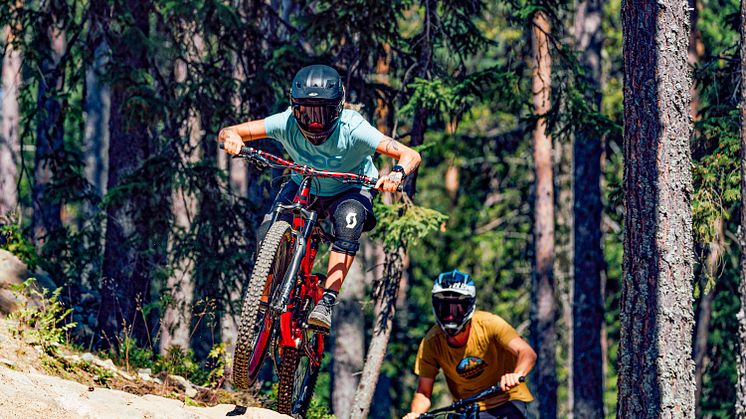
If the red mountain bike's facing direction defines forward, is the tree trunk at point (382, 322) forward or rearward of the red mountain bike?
rearward

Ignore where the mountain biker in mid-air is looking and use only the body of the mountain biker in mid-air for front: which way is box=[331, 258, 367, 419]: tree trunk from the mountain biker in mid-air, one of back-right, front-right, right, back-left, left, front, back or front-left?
back

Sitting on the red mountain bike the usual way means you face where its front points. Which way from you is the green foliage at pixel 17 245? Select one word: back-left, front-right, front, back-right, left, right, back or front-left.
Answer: back-right

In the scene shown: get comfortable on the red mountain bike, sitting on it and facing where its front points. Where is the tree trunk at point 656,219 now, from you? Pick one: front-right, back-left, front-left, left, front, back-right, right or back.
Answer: left

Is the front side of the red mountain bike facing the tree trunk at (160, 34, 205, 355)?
no

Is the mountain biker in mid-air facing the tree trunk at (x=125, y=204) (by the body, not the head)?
no

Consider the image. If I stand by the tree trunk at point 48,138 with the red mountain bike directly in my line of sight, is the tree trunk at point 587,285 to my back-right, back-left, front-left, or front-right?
front-left

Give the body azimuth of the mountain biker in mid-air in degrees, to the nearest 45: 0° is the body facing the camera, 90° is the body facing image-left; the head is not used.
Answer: approximately 0°

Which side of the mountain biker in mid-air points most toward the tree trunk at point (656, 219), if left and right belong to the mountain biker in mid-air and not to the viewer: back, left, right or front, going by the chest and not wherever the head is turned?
left

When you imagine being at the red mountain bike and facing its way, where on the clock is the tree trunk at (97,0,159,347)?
The tree trunk is roughly at 5 o'clock from the red mountain bike.

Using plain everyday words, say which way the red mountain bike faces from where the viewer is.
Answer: facing the viewer

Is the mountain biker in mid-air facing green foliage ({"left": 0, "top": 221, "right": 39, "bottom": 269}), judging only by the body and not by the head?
no

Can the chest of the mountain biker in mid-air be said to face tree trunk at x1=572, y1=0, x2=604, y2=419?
no

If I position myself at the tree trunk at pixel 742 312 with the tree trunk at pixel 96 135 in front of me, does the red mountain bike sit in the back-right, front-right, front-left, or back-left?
front-left

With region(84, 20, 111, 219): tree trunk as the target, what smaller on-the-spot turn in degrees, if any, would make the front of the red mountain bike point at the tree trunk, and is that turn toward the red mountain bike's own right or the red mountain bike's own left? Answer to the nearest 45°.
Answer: approximately 180°

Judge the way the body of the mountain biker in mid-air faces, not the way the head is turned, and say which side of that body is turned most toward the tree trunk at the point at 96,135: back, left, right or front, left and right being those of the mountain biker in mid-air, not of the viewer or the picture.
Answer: back

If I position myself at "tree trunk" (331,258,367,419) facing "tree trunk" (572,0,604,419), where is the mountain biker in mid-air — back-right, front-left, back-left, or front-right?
back-right
